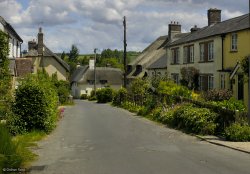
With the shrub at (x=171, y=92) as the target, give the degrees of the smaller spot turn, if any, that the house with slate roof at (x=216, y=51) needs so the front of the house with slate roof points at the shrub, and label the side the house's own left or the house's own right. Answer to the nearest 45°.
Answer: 0° — it already faces it

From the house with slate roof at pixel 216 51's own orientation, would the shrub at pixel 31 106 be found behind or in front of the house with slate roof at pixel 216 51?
in front

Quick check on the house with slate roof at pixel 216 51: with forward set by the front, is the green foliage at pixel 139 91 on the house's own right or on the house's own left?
on the house's own right

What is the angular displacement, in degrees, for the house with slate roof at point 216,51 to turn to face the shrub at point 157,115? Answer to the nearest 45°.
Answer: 0° — it already faces it

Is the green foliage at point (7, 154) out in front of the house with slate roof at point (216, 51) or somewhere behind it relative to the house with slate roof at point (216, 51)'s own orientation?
in front

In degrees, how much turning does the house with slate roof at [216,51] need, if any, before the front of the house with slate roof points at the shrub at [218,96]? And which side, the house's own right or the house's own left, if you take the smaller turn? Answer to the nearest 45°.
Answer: approximately 45° to the house's own left

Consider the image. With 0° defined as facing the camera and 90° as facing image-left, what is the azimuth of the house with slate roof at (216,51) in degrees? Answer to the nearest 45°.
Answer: approximately 45°

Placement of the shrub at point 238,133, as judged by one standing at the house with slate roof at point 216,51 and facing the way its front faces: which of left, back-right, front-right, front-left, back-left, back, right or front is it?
front-left
